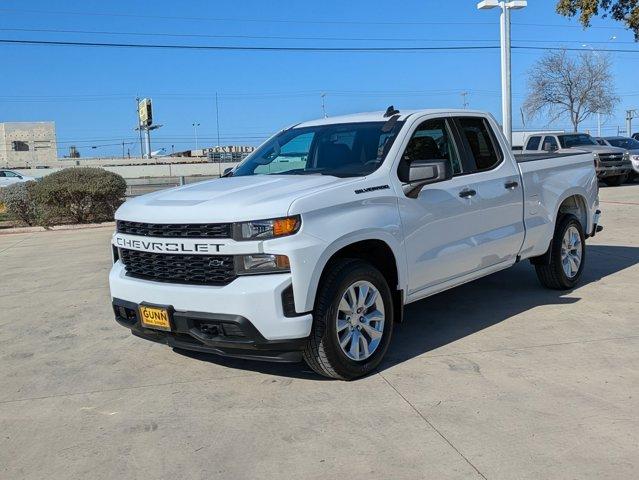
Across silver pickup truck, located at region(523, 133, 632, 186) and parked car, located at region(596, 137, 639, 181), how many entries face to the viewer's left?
0

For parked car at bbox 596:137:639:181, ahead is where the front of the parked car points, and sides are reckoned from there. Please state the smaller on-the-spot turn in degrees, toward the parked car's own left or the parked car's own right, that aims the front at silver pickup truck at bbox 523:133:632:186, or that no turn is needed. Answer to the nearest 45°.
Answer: approximately 45° to the parked car's own right

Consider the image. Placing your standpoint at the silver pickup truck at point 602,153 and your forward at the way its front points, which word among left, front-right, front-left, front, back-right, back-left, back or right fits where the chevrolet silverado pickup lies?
front-right

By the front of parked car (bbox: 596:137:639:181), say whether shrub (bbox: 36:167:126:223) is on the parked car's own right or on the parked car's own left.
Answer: on the parked car's own right

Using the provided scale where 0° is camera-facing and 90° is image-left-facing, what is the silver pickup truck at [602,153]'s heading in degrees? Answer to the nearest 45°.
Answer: approximately 315°

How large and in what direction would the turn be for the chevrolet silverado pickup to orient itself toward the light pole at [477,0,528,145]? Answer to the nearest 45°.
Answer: approximately 135° to its right

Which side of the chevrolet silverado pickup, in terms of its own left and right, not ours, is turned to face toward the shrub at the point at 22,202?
right

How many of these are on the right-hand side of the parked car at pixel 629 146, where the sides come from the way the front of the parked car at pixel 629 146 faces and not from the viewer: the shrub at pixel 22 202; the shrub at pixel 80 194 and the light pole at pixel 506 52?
3

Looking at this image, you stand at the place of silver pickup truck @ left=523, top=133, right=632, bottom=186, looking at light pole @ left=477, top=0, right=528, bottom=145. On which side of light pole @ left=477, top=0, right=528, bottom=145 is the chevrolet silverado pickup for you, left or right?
left

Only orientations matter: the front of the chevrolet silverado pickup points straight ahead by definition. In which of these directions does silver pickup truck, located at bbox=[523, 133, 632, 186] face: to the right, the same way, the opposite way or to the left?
to the left

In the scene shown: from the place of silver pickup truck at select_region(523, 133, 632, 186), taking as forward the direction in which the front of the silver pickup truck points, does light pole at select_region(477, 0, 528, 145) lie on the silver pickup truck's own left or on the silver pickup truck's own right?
on the silver pickup truck's own right

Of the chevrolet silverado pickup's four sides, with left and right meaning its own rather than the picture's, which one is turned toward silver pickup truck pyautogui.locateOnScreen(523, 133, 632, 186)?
back

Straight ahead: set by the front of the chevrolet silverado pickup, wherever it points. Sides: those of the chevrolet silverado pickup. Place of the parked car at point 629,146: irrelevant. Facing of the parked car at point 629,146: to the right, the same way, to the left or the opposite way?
to the left
